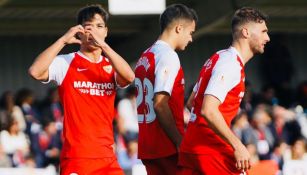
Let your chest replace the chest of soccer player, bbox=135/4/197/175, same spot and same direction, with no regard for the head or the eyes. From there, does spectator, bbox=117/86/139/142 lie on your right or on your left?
on your left

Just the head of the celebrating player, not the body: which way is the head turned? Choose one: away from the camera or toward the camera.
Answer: toward the camera

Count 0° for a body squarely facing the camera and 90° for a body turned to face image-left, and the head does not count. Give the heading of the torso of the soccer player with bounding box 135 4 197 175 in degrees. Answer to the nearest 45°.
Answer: approximately 225°

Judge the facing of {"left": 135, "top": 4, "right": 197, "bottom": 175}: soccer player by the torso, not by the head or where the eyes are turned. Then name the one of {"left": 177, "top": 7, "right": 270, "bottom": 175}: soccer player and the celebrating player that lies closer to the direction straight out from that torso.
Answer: the soccer player

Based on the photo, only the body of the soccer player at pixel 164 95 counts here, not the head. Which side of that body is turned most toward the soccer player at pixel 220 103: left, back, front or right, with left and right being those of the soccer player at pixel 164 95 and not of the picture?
right

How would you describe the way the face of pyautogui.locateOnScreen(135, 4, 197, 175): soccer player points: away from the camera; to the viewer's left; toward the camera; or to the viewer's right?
to the viewer's right
